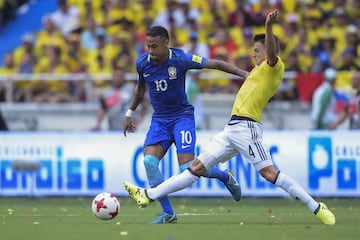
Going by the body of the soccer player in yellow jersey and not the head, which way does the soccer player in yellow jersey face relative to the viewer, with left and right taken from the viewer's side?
facing to the left of the viewer

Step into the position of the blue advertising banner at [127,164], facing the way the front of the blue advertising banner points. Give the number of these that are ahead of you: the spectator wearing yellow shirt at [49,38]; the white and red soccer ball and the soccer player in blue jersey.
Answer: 2

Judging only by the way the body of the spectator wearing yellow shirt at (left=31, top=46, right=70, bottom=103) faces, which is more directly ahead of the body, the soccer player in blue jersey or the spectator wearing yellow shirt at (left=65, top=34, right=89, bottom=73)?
the soccer player in blue jersey

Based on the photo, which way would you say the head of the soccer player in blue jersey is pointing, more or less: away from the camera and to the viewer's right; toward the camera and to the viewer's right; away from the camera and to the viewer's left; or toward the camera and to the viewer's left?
toward the camera and to the viewer's left

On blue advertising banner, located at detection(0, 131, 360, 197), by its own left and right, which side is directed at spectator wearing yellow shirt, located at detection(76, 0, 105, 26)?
back

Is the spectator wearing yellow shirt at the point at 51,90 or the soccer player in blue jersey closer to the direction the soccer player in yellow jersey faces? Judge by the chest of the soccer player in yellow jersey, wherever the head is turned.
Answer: the soccer player in blue jersey

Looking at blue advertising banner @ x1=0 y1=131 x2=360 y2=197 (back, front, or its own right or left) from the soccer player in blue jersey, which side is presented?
front
